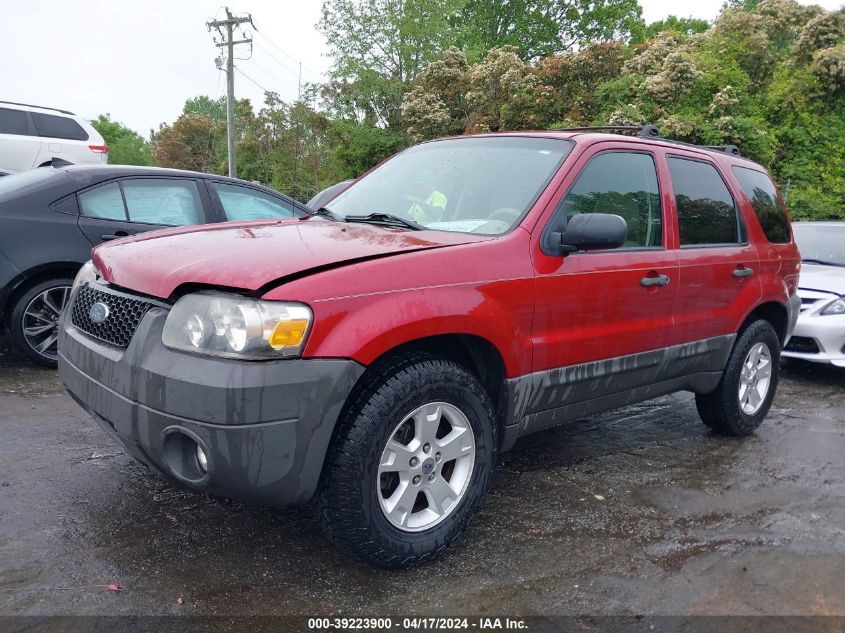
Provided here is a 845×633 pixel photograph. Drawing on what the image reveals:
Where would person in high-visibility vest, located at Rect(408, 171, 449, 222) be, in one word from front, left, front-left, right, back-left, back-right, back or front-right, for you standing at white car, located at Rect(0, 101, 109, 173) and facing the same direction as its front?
left

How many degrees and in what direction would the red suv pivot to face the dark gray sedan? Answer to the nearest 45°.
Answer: approximately 90° to its right

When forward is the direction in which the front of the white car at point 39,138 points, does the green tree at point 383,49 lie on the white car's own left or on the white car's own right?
on the white car's own right

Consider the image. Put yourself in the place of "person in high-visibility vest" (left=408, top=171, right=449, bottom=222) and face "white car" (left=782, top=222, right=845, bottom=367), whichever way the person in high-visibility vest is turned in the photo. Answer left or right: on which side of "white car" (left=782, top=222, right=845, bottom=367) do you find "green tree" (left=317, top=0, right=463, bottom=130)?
left

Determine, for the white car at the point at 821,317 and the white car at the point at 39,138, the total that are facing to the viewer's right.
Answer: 0

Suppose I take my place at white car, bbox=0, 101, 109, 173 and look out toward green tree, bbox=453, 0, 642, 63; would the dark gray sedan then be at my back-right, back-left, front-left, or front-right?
back-right

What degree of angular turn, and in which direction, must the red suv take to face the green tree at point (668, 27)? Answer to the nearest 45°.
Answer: approximately 135° to its right

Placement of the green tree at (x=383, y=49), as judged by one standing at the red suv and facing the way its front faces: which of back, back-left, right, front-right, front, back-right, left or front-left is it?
back-right

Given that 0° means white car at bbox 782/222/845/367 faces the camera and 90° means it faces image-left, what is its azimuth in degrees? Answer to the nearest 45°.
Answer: approximately 45°

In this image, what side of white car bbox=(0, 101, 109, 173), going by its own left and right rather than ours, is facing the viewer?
left

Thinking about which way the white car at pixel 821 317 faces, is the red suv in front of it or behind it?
in front

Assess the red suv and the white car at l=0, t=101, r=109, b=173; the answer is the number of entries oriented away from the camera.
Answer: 0

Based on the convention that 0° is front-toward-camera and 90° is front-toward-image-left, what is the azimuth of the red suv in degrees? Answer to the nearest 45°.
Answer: approximately 45°
